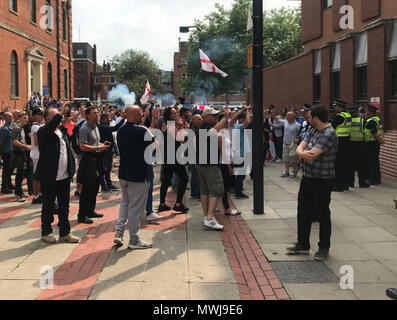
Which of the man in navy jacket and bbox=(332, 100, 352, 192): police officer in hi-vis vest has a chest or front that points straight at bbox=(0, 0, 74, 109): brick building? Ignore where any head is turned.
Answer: the police officer in hi-vis vest

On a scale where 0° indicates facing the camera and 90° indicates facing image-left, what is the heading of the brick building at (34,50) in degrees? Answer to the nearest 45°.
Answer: approximately 315°

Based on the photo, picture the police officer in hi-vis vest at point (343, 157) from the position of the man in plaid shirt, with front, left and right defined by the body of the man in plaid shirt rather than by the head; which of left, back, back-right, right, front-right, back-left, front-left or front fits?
back-right

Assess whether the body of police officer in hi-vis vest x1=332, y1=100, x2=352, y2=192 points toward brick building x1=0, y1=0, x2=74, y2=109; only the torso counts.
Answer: yes

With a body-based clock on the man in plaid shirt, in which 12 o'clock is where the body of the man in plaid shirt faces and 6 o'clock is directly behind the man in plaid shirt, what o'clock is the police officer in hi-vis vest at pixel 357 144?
The police officer in hi-vis vest is roughly at 5 o'clock from the man in plaid shirt.

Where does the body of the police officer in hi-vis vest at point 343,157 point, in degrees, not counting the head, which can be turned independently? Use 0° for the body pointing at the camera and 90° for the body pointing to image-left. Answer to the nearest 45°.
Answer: approximately 135°

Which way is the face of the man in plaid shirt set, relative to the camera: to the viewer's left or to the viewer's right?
to the viewer's left

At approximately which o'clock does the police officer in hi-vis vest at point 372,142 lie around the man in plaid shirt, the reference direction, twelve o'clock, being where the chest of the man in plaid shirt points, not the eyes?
The police officer in hi-vis vest is roughly at 5 o'clock from the man in plaid shirt.
